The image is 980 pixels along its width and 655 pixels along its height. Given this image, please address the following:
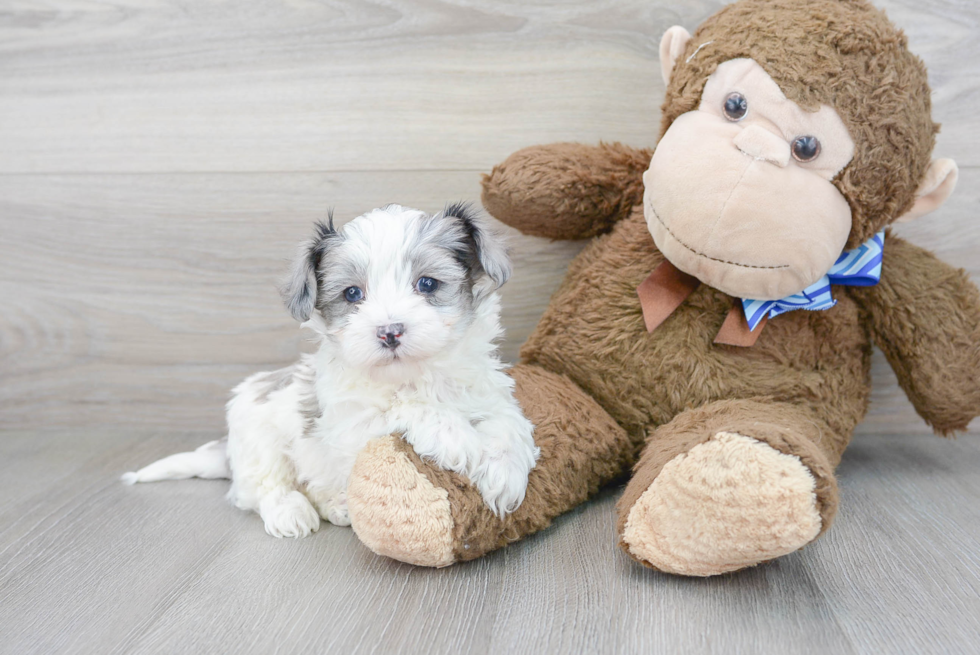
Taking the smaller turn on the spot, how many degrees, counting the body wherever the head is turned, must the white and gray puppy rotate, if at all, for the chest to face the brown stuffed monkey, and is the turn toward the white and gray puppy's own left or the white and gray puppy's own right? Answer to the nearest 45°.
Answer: approximately 45° to the white and gray puppy's own left

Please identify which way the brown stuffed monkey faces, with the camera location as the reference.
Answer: facing the viewer and to the left of the viewer

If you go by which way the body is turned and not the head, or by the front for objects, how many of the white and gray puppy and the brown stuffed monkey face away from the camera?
0
